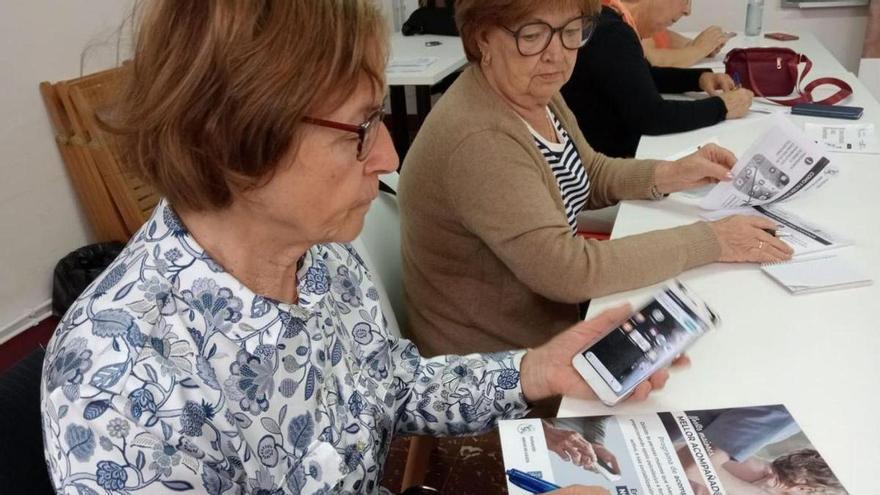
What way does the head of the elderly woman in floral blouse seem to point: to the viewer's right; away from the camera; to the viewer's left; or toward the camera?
to the viewer's right

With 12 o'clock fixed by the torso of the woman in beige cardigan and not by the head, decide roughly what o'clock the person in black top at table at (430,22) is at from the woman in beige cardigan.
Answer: The person in black top at table is roughly at 7 o'clock from the woman in beige cardigan.

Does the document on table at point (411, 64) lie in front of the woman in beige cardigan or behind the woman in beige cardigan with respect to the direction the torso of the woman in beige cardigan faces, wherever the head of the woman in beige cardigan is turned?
behind

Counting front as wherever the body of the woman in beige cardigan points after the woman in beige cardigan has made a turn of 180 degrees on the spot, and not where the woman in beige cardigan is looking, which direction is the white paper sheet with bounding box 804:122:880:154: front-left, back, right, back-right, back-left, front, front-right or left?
right

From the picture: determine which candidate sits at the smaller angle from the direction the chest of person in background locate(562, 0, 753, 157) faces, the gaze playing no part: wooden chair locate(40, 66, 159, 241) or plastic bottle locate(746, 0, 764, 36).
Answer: the plastic bottle

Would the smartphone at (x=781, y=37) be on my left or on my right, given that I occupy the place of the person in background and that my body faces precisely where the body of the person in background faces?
on my left

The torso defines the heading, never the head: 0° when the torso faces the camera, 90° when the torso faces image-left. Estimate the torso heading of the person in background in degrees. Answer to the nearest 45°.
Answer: approximately 270°

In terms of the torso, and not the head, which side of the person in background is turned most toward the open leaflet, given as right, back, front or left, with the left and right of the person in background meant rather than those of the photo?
right

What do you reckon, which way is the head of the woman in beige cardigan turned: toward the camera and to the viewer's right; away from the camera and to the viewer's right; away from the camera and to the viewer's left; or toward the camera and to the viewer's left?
toward the camera and to the viewer's right

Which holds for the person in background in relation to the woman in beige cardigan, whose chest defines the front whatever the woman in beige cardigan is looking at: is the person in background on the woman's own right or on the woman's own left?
on the woman's own left

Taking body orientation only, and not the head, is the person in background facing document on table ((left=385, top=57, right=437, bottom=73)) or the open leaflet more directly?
the open leaflet

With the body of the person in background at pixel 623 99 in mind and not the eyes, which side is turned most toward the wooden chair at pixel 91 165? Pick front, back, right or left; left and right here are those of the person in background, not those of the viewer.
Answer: back

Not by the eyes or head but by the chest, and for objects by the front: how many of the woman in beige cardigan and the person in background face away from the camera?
0
